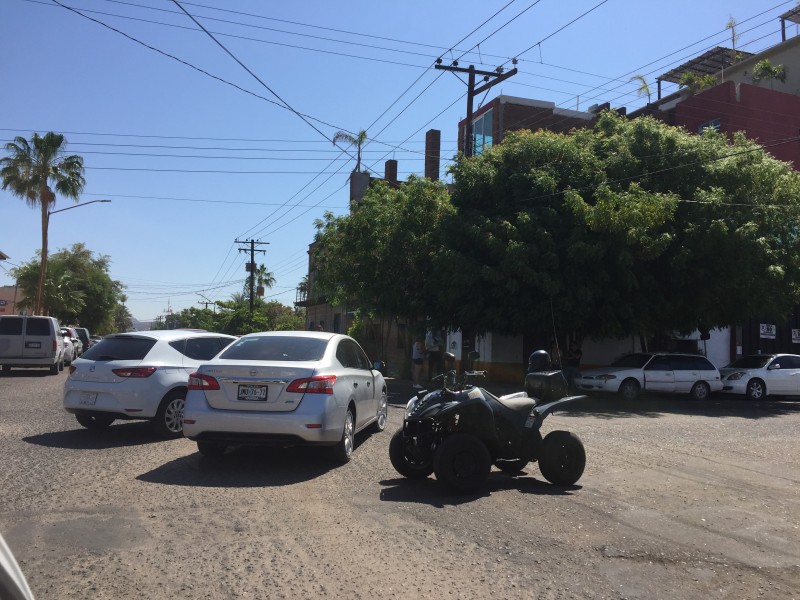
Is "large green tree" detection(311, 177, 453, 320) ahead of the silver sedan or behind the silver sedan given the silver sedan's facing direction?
ahead

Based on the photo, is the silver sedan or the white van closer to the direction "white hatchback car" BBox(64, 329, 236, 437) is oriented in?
the white van

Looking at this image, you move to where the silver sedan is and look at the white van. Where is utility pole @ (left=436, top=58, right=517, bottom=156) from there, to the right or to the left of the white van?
right

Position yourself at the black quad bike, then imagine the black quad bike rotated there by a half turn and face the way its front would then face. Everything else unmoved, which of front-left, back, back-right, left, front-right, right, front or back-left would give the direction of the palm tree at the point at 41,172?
left

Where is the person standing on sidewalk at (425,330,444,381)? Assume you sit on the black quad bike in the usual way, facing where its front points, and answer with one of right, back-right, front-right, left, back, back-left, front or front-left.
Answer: back-right

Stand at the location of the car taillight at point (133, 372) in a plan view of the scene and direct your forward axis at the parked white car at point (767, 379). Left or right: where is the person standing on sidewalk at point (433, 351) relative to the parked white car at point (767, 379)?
left

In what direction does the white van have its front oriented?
away from the camera

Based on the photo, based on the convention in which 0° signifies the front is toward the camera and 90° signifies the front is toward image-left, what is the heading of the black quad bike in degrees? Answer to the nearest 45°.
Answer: approximately 45°

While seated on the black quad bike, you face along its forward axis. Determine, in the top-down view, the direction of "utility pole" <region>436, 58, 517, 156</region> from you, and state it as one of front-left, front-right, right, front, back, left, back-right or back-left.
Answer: back-right

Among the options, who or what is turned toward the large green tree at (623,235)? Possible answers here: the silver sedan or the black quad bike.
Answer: the silver sedan
